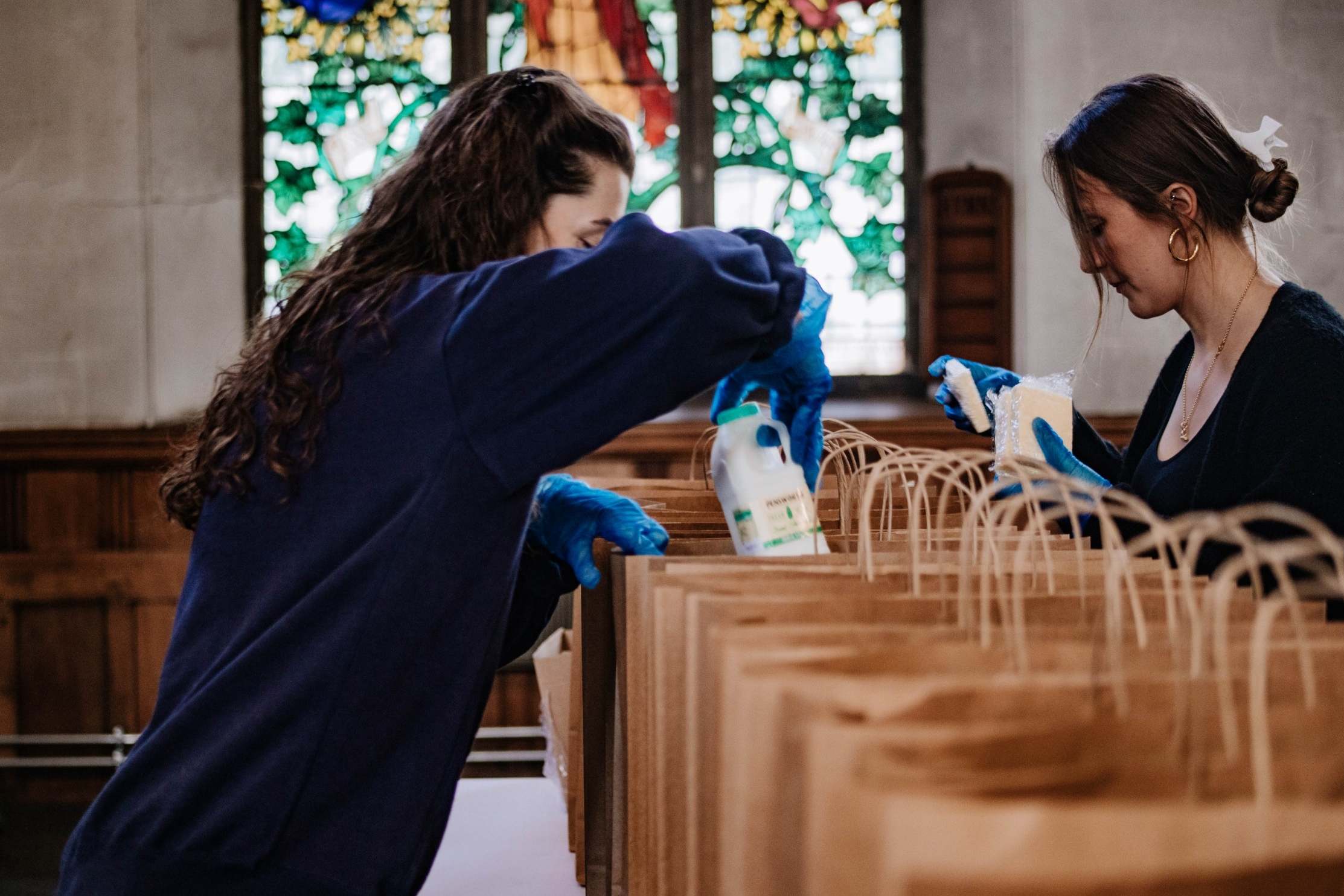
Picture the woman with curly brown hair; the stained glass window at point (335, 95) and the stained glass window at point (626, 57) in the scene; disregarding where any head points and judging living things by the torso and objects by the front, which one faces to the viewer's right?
the woman with curly brown hair

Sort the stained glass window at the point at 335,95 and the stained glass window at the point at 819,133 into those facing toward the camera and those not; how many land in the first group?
2

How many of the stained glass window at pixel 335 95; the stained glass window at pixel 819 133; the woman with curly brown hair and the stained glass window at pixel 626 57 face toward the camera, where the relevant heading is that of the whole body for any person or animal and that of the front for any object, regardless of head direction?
3

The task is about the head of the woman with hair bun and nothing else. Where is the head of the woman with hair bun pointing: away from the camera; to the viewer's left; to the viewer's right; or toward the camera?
to the viewer's left

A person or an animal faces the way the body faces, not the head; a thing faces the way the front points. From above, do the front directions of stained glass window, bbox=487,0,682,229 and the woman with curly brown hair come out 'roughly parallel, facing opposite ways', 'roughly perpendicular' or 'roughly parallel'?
roughly perpendicular

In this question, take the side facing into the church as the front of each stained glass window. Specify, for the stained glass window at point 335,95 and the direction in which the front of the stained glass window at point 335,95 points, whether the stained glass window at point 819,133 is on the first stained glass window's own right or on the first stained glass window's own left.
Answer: on the first stained glass window's own left

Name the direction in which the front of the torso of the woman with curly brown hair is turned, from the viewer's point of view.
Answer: to the viewer's right

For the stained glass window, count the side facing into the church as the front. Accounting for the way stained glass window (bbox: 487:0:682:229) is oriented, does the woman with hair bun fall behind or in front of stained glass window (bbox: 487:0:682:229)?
in front

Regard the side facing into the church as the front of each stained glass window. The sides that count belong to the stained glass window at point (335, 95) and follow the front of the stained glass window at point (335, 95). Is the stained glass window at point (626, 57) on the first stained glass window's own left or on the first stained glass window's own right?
on the first stained glass window's own left

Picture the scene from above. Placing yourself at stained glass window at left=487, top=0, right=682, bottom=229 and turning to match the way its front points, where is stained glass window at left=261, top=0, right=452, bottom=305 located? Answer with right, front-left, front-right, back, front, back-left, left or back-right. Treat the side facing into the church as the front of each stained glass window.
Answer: right

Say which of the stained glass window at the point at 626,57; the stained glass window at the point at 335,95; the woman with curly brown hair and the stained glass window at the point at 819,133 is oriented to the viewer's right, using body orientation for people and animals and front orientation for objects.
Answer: the woman with curly brown hair
